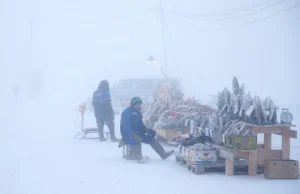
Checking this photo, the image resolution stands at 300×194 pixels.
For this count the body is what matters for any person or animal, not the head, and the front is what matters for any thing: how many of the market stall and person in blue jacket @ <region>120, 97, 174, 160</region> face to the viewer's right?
1

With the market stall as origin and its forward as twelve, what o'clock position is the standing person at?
The standing person is roughly at 3 o'clock from the market stall.

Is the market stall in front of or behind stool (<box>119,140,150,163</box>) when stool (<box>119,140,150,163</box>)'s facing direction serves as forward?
in front

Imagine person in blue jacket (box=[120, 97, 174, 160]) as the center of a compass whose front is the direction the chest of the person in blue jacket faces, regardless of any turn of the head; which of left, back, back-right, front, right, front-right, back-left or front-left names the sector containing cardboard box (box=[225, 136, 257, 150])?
front-right

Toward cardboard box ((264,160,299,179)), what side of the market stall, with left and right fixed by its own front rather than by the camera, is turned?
left

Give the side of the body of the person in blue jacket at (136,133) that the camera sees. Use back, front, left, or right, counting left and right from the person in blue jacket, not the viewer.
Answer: right
